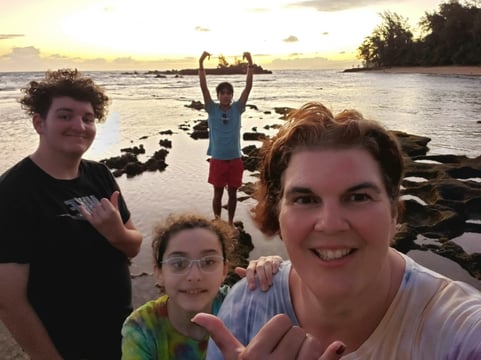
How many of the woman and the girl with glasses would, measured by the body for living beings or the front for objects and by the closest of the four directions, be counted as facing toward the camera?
2

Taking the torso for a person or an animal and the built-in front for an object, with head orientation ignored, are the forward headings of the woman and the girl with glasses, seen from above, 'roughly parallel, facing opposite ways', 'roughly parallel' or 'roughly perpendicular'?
roughly parallel

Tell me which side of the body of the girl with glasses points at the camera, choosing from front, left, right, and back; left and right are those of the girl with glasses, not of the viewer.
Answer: front

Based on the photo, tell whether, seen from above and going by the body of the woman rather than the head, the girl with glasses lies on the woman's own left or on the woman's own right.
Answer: on the woman's own right

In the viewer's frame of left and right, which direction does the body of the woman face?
facing the viewer

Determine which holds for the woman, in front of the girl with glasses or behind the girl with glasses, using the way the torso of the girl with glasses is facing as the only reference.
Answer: in front

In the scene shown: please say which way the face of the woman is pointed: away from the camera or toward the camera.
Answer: toward the camera

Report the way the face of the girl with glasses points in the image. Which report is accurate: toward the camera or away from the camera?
toward the camera
